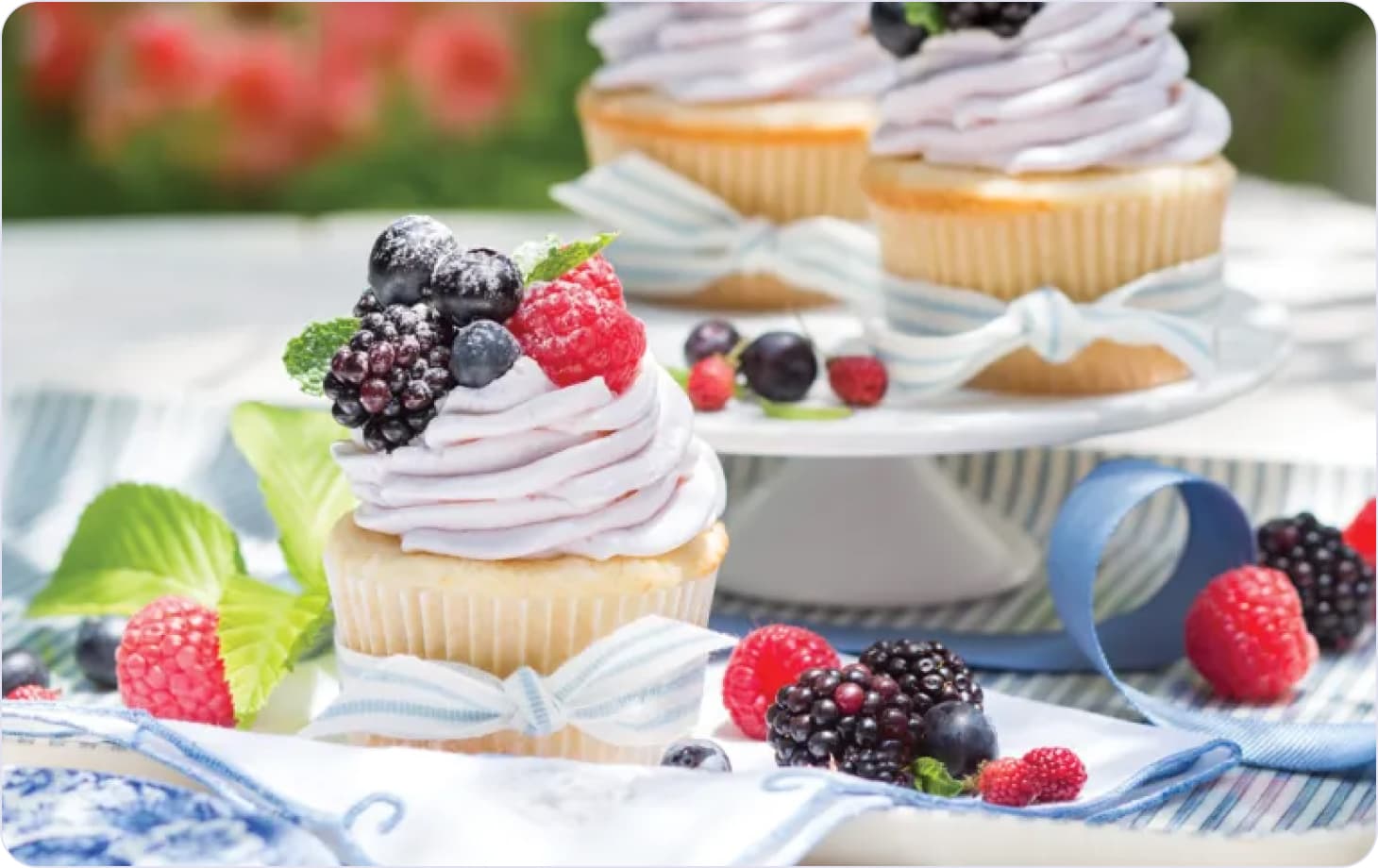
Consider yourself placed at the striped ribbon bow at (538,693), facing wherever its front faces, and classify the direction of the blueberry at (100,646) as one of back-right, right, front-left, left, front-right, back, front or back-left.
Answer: back-right

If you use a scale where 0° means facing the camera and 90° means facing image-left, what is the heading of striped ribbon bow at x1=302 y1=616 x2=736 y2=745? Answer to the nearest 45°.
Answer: approximately 0°

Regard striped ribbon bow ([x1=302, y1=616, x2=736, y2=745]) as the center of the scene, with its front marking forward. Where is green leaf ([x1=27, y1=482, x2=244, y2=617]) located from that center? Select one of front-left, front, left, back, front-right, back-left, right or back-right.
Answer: back-right

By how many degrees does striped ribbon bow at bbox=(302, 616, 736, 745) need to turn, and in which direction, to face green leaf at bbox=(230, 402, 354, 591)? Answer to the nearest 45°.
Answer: approximately 135° to its right

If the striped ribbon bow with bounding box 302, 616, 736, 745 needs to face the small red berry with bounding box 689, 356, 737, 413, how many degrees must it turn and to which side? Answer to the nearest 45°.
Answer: approximately 180°

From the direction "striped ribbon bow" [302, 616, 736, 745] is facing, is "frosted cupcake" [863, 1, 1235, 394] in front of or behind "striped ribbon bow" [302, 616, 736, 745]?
behind

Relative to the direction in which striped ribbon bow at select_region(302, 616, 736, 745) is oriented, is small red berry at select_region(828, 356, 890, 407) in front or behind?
behind
